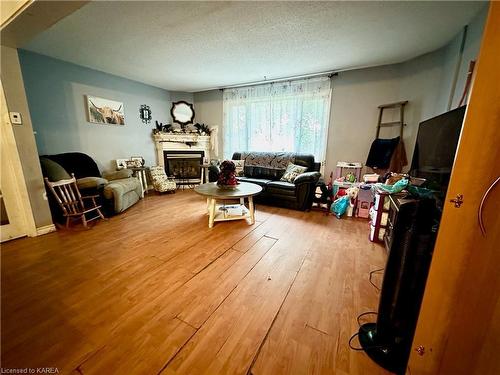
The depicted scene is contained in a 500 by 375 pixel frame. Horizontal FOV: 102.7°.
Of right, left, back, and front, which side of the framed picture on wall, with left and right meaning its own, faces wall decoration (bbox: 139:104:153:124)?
left

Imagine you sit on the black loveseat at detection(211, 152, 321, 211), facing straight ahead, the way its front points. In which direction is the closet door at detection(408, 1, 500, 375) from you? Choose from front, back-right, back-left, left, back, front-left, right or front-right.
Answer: front-left

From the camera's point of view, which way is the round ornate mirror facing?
toward the camera

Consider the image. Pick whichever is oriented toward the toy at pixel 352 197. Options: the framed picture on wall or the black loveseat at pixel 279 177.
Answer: the framed picture on wall

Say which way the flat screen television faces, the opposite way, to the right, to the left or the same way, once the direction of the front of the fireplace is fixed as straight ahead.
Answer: to the right

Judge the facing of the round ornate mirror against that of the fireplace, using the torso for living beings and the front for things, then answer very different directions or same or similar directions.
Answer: same or similar directions

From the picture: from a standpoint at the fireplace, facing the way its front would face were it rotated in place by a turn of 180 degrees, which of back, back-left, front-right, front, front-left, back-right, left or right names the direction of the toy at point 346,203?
back-right

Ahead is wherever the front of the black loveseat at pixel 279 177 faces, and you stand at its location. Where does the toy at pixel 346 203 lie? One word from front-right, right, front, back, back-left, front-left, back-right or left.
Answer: left

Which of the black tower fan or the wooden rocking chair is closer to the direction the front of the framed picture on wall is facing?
the black tower fan

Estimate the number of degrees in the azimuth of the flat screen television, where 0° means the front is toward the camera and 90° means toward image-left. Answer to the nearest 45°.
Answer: approximately 45°

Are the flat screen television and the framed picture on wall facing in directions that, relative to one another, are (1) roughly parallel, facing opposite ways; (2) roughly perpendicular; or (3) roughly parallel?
roughly parallel, facing opposite ways

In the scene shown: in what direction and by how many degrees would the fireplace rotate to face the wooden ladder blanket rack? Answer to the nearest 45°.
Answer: approximately 45° to its left

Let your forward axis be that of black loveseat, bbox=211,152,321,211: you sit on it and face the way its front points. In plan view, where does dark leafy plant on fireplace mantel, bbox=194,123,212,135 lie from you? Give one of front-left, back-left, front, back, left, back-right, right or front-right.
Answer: right

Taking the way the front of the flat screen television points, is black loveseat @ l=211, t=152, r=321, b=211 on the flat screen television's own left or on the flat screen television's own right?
on the flat screen television's own right

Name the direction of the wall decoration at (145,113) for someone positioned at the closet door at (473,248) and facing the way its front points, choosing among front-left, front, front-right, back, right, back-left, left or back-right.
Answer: front-right
